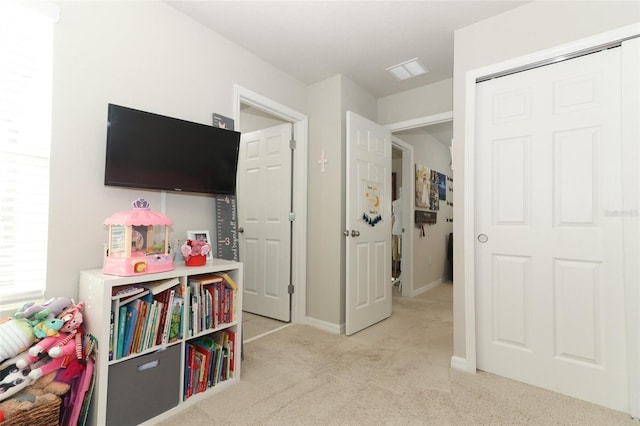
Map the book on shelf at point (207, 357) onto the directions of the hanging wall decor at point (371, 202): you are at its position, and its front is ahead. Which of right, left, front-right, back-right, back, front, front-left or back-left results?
right

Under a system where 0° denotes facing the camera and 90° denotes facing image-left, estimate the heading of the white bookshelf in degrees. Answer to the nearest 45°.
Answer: approximately 315°

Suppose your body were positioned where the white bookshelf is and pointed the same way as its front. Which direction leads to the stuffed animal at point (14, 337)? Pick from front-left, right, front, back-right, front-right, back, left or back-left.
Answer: back-right

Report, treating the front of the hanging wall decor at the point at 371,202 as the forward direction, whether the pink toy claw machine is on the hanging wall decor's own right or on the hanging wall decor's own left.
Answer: on the hanging wall decor's own right

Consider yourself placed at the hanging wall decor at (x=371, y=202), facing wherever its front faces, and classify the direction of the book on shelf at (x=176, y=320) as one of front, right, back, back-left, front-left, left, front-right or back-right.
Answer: right

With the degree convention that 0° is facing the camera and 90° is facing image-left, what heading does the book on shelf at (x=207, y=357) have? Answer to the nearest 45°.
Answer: approximately 315°
